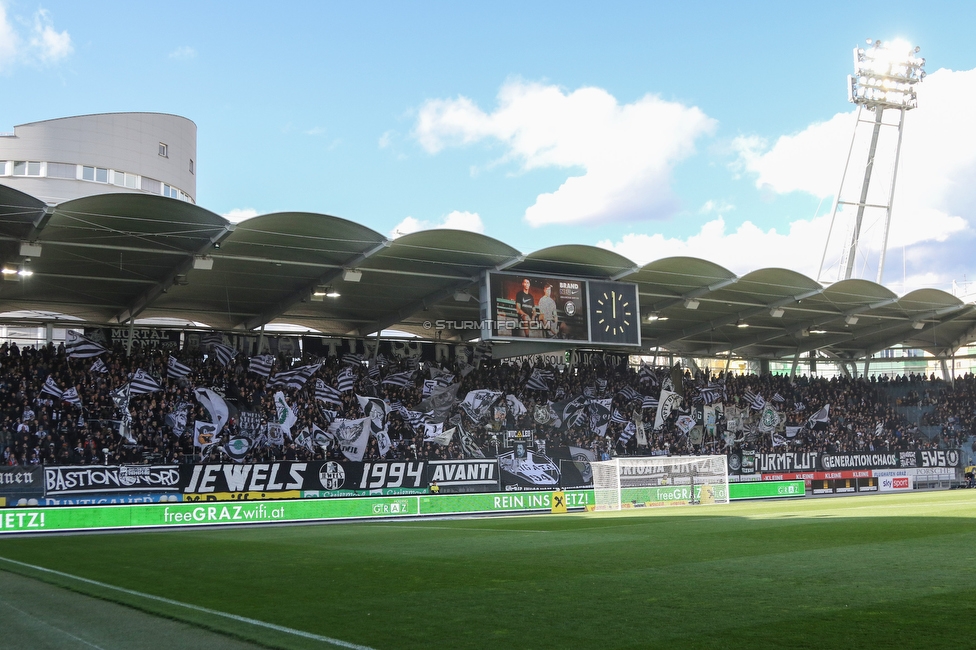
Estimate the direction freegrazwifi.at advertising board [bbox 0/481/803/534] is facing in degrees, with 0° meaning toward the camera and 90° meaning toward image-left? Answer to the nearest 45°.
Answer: approximately 315°

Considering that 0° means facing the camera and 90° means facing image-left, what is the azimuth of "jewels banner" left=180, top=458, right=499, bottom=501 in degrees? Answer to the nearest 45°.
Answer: approximately 0°

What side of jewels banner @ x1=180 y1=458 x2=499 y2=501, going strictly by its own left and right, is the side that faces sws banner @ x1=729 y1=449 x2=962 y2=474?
left
